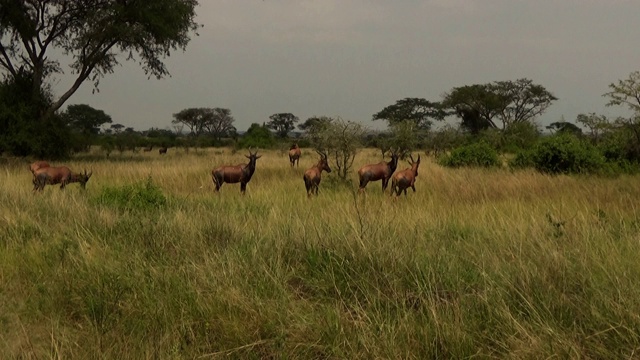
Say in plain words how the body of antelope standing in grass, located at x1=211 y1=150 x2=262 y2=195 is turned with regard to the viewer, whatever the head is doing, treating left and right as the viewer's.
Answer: facing to the right of the viewer

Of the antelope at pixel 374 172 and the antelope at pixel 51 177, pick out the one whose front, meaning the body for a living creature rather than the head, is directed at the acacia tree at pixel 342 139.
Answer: the antelope at pixel 51 177

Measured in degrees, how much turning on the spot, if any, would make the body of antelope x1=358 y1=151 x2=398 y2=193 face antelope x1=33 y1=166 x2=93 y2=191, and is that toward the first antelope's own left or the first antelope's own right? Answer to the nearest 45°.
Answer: approximately 180°

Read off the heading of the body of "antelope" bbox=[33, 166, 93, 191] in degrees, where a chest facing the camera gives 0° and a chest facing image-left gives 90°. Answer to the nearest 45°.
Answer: approximately 270°

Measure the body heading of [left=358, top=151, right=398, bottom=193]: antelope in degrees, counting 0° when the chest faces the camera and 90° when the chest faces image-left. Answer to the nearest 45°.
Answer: approximately 270°

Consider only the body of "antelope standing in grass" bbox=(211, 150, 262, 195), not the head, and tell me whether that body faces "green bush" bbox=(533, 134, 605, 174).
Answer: yes

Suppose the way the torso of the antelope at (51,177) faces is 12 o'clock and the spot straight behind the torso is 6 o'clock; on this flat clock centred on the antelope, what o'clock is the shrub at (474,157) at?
The shrub is roughly at 12 o'clock from the antelope.

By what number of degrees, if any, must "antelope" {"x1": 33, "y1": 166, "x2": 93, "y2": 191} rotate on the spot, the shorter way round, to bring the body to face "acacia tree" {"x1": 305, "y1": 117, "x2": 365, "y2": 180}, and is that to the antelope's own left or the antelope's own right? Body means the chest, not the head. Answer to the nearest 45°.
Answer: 0° — it already faces it

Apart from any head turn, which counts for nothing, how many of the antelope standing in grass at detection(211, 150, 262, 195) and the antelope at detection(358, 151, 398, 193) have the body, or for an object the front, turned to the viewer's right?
2
